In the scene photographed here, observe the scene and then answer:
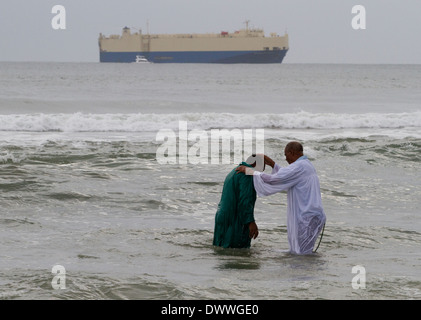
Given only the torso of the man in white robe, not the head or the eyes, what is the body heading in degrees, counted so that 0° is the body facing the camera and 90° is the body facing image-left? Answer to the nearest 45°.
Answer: approximately 90°

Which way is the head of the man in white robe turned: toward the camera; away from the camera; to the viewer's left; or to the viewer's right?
to the viewer's left

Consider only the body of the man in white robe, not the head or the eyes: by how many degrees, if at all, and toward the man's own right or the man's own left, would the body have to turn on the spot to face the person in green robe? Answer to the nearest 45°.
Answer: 0° — they already face them
